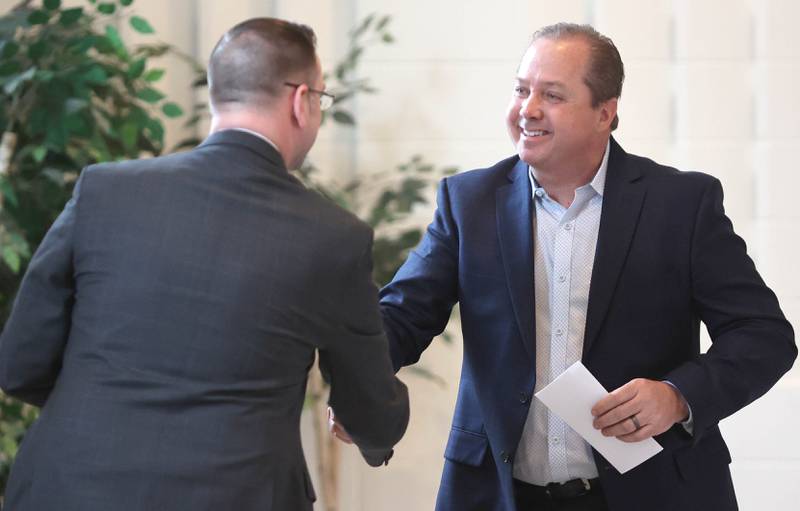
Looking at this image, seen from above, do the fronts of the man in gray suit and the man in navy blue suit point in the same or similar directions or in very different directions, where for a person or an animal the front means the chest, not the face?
very different directions

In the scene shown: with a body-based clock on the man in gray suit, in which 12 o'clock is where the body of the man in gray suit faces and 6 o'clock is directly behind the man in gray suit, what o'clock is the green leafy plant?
The green leafy plant is roughly at 10 o'clock from the man in gray suit.

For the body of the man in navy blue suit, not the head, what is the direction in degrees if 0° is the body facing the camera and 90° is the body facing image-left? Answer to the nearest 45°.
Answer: approximately 45°

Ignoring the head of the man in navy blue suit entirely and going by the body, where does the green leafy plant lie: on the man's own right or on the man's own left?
on the man's own right

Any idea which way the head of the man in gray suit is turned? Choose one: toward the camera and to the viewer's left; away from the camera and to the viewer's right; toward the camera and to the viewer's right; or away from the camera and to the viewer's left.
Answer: away from the camera and to the viewer's right

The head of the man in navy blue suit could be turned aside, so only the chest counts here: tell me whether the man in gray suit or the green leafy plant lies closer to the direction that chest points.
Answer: the man in gray suit

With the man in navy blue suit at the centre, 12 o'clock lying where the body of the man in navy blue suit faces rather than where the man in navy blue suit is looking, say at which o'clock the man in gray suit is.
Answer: The man in gray suit is roughly at 12 o'clock from the man in navy blue suit.

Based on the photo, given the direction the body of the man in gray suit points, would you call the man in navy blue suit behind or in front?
in front

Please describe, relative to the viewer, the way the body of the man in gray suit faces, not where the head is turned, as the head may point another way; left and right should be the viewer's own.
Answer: facing away from the viewer and to the right of the viewer

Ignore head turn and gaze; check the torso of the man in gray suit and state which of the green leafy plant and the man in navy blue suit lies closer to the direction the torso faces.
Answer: the man in navy blue suit
